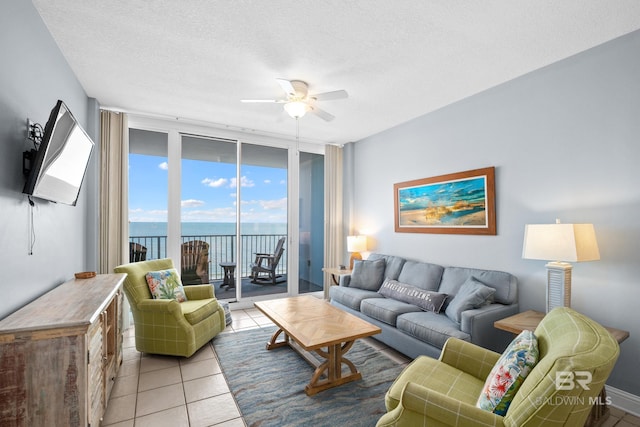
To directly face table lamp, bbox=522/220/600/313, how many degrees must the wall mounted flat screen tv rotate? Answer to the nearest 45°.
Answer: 0° — it already faces it

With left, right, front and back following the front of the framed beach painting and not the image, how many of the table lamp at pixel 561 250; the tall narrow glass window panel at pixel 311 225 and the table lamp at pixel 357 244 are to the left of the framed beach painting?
1

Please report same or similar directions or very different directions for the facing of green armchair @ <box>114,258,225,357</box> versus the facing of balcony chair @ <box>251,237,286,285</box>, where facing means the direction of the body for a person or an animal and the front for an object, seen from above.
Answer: very different directions

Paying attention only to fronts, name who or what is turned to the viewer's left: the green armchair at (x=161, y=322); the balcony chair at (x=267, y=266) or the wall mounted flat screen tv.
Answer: the balcony chair

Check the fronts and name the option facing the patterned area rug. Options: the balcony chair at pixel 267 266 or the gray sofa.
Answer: the gray sofa

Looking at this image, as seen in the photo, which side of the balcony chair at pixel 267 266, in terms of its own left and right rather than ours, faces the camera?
left

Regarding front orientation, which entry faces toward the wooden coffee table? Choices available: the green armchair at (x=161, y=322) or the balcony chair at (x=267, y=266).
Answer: the green armchair

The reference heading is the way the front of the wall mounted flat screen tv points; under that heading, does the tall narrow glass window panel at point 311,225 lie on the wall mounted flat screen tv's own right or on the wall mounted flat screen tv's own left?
on the wall mounted flat screen tv's own left

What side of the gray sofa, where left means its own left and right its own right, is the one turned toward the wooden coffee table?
front

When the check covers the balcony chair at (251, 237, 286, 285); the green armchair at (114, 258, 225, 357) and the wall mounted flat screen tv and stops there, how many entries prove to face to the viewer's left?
1

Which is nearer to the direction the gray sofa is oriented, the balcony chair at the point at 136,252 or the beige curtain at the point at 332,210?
the balcony chair

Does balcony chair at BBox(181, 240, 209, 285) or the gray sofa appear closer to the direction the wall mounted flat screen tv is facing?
the gray sofa

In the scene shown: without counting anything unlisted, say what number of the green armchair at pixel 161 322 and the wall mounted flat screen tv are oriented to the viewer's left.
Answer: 0

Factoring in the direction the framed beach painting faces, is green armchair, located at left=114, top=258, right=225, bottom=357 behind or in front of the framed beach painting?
in front
